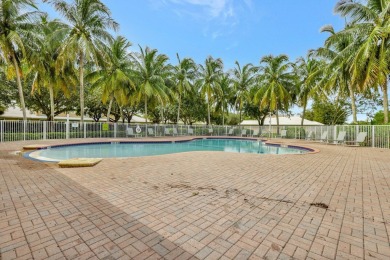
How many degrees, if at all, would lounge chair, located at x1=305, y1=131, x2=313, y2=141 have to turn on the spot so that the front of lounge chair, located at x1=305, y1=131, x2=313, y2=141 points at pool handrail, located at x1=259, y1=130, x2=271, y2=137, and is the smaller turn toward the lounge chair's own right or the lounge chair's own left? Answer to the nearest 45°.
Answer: approximately 90° to the lounge chair's own right

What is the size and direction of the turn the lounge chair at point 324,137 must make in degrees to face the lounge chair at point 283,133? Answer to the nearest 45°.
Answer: approximately 90° to its right

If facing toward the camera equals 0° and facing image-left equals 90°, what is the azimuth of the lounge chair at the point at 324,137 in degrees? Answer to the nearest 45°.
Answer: approximately 45°

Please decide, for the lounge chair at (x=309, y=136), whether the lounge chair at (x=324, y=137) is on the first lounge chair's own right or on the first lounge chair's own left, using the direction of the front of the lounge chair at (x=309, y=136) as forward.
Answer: on the first lounge chair's own left

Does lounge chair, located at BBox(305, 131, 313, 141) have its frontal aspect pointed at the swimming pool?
yes

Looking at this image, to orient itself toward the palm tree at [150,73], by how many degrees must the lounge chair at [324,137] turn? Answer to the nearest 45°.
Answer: approximately 45° to its right

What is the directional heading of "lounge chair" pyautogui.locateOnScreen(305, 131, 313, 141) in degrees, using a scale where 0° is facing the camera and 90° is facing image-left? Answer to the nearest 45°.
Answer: approximately 45°
